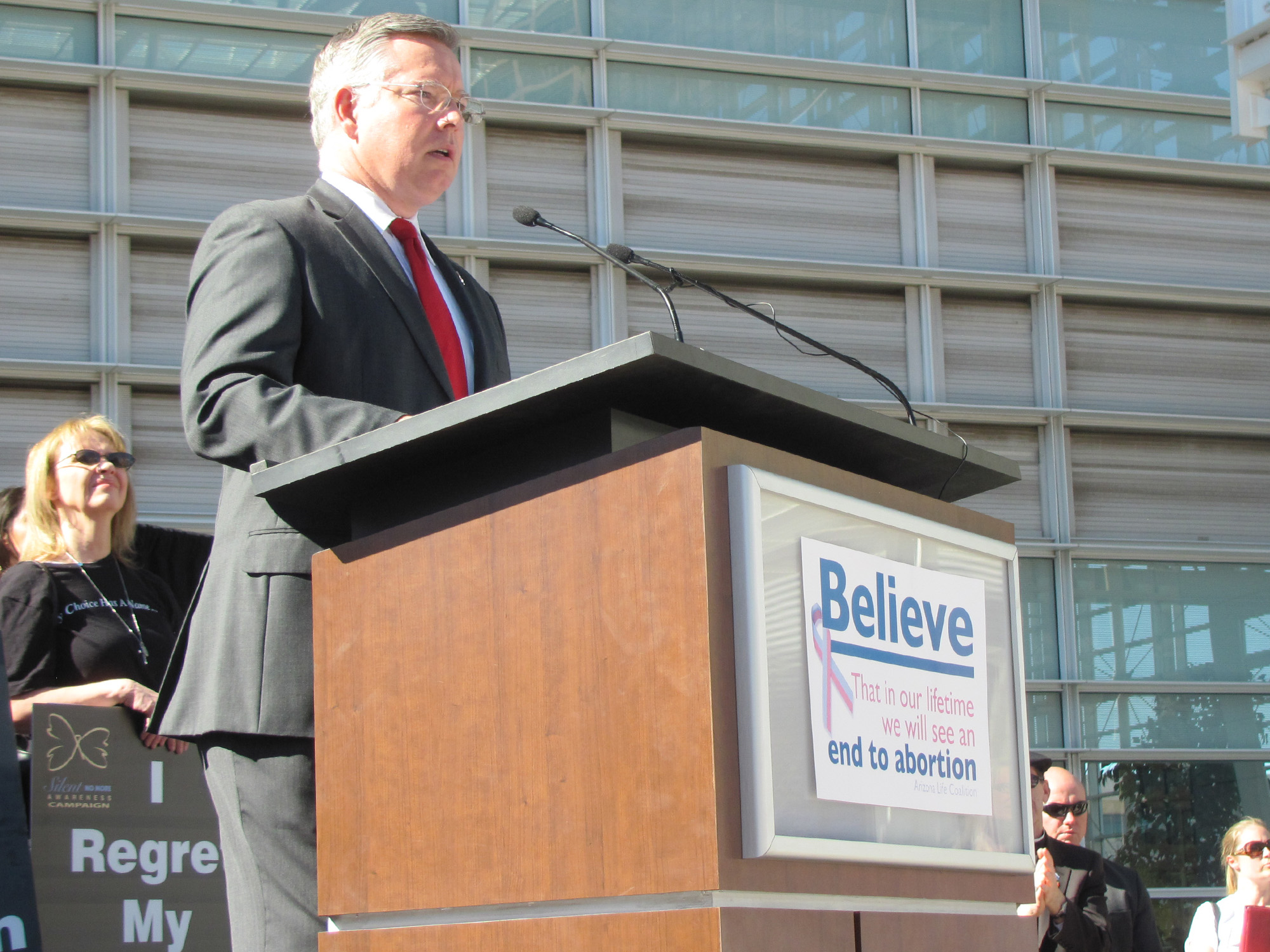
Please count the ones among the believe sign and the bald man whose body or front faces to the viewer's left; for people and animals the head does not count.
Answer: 0

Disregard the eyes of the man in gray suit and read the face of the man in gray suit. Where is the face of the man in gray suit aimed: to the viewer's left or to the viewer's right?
to the viewer's right

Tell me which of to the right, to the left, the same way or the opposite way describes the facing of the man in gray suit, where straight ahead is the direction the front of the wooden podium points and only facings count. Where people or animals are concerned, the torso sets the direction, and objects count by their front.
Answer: the same way

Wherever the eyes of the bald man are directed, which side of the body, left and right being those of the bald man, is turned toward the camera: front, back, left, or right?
front

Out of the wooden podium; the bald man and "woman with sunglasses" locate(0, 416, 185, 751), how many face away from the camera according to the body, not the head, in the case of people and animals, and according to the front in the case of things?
0

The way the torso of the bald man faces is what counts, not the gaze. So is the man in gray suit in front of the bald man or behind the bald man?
in front

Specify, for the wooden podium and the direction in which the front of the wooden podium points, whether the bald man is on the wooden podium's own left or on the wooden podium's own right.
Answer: on the wooden podium's own left

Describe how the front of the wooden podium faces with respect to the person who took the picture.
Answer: facing the viewer and to the right of the viewer

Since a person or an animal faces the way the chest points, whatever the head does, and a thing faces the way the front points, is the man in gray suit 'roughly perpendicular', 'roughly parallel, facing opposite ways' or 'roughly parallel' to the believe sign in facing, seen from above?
roughly parallel

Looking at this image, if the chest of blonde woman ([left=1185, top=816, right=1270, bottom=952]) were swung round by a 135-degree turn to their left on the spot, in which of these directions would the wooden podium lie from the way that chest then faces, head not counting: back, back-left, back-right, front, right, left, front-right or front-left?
back

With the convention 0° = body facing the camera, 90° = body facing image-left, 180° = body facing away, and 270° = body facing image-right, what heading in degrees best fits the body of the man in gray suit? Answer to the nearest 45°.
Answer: approximately 315°

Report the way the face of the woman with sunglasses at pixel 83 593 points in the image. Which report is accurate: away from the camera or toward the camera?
toward the camera
